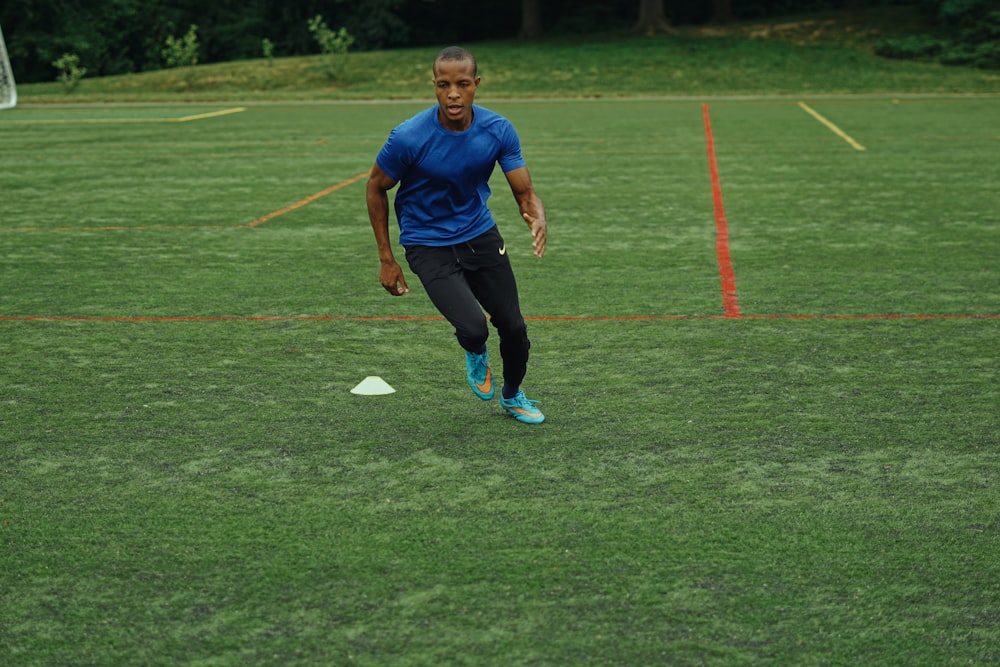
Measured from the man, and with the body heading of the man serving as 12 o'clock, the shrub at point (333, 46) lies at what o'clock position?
The shrub is roughly at 6 o'clock from the man.

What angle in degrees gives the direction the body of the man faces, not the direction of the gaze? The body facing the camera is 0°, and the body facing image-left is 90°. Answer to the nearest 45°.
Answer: approximately 0°

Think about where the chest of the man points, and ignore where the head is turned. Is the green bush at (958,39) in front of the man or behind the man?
behind

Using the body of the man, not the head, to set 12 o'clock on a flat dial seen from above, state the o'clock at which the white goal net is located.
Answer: The white goal net is roughly at 4 o'clock from the man.

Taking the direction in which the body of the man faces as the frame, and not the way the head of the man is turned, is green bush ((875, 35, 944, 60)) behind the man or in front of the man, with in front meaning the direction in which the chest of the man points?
behind
